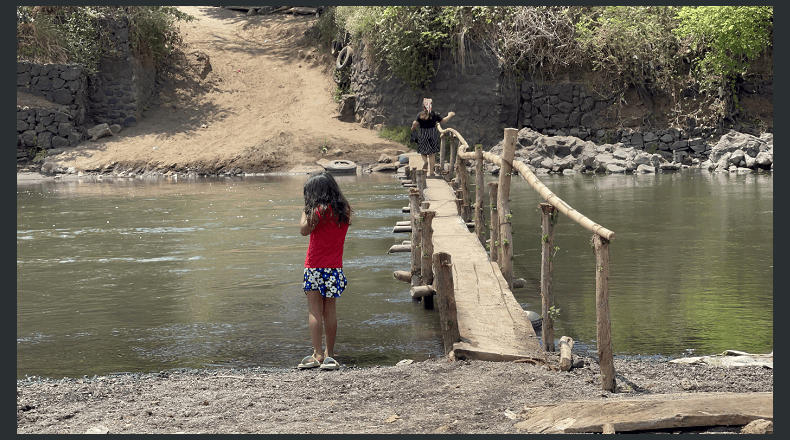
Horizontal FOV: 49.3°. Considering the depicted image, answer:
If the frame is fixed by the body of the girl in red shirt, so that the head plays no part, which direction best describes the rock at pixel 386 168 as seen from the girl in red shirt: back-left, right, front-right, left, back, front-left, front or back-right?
front-right

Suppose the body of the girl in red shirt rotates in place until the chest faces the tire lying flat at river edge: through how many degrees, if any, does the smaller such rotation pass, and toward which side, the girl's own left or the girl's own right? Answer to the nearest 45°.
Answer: approximately 45° to the girl's own right

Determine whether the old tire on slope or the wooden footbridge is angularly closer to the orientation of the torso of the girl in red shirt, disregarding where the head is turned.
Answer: the old tire on slope

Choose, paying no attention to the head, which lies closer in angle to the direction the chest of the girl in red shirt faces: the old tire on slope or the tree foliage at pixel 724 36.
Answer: the old tire on slope

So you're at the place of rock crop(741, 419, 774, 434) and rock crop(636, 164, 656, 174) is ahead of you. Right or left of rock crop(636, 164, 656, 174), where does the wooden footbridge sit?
left

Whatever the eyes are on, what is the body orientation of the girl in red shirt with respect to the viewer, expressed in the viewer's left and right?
facing away from the viewer and to the left of the viewer

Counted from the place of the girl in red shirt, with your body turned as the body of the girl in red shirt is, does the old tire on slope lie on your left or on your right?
on your right

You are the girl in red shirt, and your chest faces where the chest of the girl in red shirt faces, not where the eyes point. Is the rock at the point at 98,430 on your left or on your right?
on your left

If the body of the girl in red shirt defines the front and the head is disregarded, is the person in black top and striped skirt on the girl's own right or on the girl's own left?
on the girl's own right
